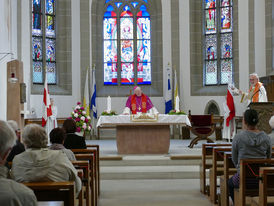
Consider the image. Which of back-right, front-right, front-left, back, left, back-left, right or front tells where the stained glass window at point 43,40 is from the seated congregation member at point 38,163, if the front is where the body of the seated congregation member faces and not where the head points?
front

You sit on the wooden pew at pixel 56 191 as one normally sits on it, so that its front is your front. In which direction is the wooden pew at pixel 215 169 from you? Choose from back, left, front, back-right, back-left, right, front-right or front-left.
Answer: front-right

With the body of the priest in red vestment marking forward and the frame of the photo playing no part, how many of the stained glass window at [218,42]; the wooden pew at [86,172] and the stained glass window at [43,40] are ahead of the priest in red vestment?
1

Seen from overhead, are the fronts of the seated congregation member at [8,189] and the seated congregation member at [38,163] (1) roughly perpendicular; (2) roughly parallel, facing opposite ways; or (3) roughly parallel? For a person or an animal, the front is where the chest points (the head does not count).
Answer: roughly parallel

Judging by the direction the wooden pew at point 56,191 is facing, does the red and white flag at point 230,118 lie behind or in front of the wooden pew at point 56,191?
in front

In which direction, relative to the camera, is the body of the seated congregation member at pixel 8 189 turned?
away from the camera

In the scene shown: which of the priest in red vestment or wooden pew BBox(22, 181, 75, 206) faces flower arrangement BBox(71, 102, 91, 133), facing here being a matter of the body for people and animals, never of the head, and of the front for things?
the wooden pew

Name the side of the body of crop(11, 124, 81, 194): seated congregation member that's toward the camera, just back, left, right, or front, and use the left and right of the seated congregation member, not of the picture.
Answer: back

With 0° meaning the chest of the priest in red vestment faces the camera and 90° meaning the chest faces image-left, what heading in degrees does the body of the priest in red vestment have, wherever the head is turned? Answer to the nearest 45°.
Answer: approximately 0°

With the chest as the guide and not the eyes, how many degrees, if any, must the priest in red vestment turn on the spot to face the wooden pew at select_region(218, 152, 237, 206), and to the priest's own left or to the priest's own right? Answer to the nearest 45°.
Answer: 0° — they already face it

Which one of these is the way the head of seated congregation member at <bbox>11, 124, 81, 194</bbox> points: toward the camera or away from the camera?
away from the camera

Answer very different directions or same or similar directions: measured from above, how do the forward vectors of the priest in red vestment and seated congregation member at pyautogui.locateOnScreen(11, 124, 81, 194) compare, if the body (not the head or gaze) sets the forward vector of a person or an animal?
very different directions

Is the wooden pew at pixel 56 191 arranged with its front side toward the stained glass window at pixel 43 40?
yes

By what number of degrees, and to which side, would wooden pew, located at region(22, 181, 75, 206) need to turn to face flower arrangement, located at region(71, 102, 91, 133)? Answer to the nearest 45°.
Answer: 0° — it already faces it

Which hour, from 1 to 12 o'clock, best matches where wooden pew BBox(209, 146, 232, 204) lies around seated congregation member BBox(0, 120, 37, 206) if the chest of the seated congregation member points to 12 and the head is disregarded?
The wooden pew is roughly at 1 o'clock from the seated congregation member.

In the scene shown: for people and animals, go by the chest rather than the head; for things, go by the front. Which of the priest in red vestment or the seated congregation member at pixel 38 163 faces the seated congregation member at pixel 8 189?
the priest in red vestment

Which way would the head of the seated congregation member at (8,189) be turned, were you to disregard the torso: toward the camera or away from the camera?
away from the camera

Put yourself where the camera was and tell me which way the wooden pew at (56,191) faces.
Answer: facing away from the viewer
